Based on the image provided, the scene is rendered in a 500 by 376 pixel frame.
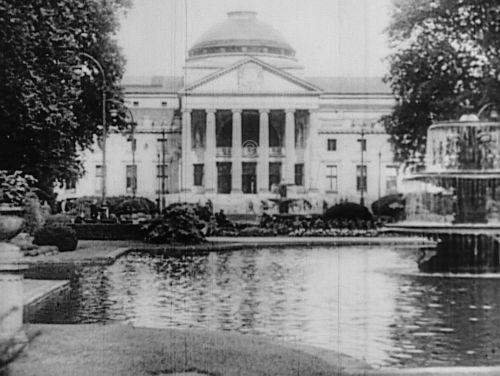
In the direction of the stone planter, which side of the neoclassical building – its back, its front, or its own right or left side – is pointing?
front

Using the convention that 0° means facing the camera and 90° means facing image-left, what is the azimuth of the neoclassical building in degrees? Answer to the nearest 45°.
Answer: approximately 0°

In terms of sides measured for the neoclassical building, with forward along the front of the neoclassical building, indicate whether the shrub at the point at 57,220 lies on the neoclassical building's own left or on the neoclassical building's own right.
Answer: on the neoclassical building's own right

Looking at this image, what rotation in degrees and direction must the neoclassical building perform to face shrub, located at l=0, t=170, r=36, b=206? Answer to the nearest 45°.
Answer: approximately 45° to its right

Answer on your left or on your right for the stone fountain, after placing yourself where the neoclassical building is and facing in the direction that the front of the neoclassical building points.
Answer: on your left

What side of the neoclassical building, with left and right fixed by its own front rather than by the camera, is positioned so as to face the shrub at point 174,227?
front

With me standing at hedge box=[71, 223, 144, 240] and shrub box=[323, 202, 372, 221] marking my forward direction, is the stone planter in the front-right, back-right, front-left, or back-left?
back-right
